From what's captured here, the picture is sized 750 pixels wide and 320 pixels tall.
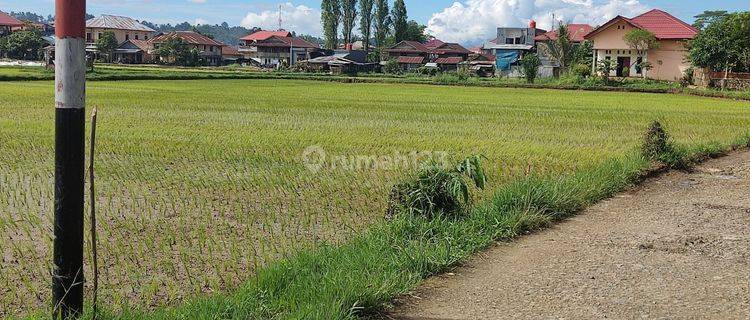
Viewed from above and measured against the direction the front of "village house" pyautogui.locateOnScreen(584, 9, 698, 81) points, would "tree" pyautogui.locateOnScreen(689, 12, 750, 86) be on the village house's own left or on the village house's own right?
on the village house's own left

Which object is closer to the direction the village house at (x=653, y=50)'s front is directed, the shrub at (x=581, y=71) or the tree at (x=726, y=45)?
the shrub

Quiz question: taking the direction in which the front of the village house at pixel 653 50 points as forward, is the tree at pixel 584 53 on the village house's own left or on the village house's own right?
on the village house's own right

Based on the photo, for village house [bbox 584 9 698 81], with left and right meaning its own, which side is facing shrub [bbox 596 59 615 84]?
front

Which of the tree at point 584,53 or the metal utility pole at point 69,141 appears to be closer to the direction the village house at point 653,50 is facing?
the metal utility pole

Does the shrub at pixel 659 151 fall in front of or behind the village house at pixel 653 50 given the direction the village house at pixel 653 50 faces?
in front

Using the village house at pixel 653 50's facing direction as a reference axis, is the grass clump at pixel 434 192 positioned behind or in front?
in front

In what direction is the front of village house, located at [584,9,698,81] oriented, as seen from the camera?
facing the viewer and to the left of the viewer

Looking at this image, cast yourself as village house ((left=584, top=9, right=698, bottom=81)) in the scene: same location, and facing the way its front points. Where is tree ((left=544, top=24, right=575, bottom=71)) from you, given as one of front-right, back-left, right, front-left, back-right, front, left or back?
right
